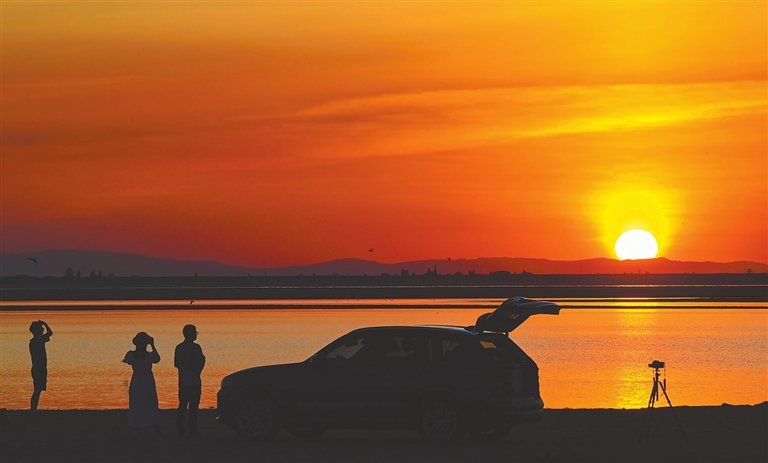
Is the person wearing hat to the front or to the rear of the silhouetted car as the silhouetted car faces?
to the front

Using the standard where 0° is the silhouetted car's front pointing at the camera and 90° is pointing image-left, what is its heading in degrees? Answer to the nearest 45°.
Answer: approximately 135°

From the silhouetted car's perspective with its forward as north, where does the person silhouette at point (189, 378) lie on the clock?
The person silhouette is roughly at 11 o'clock from the silhouetted car.
